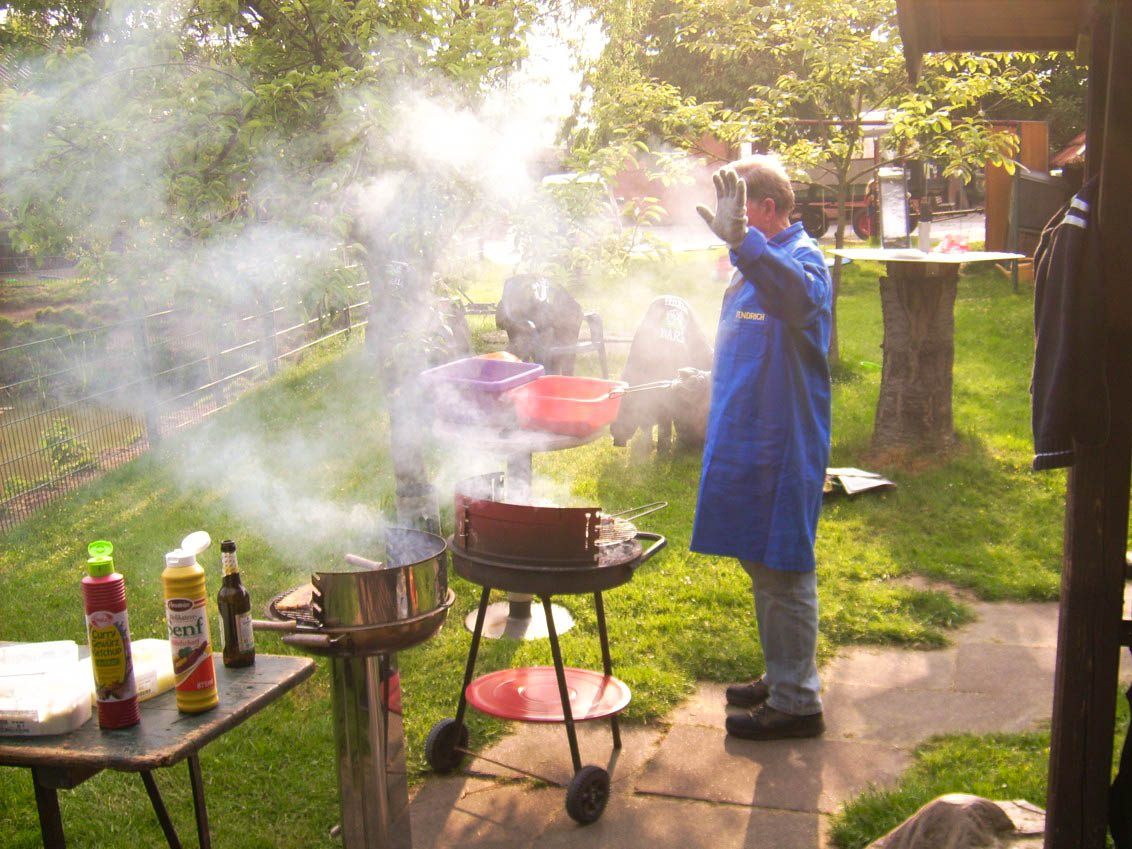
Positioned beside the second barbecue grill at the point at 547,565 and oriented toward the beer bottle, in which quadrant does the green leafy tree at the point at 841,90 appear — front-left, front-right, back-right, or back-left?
back-right

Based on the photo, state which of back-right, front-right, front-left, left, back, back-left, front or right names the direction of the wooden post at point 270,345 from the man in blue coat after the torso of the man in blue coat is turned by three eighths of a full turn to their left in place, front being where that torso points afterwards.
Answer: back

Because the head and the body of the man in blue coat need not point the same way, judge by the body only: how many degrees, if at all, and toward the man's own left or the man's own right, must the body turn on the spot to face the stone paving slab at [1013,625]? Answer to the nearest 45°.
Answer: approximately 135° to the man's own right

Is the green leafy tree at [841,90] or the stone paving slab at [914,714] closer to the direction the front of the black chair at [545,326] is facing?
the green leafy tree

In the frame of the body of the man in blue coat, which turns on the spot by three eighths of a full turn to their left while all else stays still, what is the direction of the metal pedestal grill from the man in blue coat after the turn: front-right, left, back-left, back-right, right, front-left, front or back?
right

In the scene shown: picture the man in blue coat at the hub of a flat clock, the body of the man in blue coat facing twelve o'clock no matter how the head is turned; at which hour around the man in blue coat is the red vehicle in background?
The red vehicle in background is roughly at 3 o'clock from the man in blue coat.

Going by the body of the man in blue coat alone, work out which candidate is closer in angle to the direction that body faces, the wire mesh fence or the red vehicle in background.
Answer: the wire mesh fence

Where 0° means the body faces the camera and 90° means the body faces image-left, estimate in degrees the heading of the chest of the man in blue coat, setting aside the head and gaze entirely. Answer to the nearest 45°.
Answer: approximately 90°

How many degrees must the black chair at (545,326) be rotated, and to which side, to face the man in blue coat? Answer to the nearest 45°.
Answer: approximately 135° to its right

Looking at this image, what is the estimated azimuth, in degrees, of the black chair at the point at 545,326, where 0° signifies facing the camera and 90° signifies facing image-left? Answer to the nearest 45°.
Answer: approximately 225°

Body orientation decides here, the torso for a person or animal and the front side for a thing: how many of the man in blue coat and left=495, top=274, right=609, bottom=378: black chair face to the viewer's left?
1

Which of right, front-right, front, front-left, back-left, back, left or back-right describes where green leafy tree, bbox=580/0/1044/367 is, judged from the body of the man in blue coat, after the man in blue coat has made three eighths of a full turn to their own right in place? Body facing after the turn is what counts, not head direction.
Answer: front-left
